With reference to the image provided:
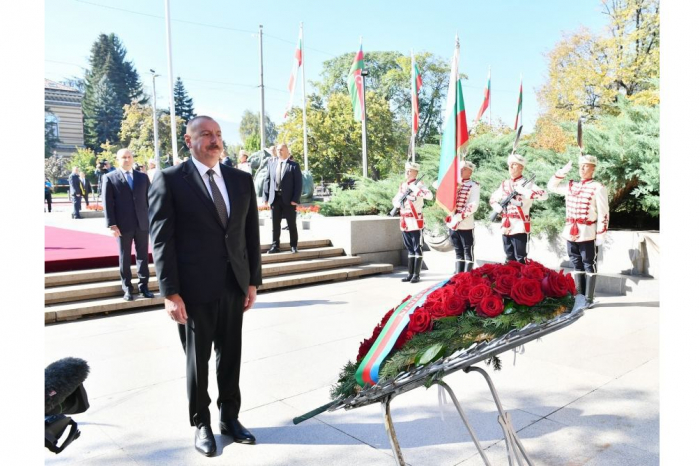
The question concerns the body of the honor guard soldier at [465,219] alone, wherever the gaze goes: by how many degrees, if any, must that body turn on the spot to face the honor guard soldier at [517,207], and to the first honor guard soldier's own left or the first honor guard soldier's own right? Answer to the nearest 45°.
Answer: approximately 90° to the first honor guard soldier's own left

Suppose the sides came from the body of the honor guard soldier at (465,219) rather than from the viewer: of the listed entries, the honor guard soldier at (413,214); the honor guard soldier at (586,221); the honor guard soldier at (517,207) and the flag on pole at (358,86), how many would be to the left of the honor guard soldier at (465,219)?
2

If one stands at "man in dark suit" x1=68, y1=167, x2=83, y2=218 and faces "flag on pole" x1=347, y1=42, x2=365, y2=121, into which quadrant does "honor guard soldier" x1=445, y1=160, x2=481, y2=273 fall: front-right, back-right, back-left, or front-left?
front-right

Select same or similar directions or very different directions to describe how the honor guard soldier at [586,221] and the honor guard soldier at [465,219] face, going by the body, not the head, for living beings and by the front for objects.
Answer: same or similar directions

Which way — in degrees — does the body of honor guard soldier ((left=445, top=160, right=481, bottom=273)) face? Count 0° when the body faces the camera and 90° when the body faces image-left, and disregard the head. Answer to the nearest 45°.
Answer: approximately 45°

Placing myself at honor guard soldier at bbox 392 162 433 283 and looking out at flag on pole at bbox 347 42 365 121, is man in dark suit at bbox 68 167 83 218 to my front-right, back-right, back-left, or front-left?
front-left

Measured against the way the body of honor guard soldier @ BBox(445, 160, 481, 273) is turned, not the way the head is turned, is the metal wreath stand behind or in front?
in front

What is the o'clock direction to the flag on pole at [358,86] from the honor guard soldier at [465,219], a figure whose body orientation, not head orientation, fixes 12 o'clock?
The flag on pole is roughly at 4 o'clock from the honor guard soldier.

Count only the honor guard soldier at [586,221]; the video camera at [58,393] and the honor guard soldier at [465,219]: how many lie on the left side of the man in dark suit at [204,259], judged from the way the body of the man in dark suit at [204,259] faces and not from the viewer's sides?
2

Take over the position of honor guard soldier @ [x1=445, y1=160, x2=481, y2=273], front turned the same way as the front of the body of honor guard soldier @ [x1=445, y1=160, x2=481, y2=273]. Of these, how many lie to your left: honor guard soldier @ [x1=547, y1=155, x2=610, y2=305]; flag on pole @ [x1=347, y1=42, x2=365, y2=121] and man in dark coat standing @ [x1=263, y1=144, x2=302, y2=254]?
1

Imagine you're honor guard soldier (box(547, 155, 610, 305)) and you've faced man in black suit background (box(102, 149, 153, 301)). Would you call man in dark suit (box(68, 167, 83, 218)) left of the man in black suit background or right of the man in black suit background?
right

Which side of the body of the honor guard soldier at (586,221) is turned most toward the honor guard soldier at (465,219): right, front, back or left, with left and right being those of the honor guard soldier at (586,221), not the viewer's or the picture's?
right

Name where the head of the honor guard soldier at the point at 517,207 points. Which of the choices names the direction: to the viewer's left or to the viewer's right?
to the viewer's left

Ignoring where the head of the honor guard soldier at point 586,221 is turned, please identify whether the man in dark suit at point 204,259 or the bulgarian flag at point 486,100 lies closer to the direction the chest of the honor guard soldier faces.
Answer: the man in dark suit

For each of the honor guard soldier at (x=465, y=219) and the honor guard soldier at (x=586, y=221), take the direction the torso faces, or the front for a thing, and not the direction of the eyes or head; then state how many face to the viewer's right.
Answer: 0

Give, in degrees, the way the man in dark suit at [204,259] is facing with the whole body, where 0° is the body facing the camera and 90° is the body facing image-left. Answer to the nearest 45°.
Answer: approximately 315°

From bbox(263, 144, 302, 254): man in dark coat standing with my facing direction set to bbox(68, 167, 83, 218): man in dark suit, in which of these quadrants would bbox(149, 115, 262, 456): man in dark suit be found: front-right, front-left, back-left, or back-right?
back-left

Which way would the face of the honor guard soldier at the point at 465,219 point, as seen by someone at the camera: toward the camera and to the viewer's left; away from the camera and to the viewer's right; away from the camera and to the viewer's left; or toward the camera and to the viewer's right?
toward the camera and to the viewer's left

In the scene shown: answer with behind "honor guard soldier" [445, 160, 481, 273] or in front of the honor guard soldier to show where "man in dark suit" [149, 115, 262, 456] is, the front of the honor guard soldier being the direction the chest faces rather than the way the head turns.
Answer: in front
